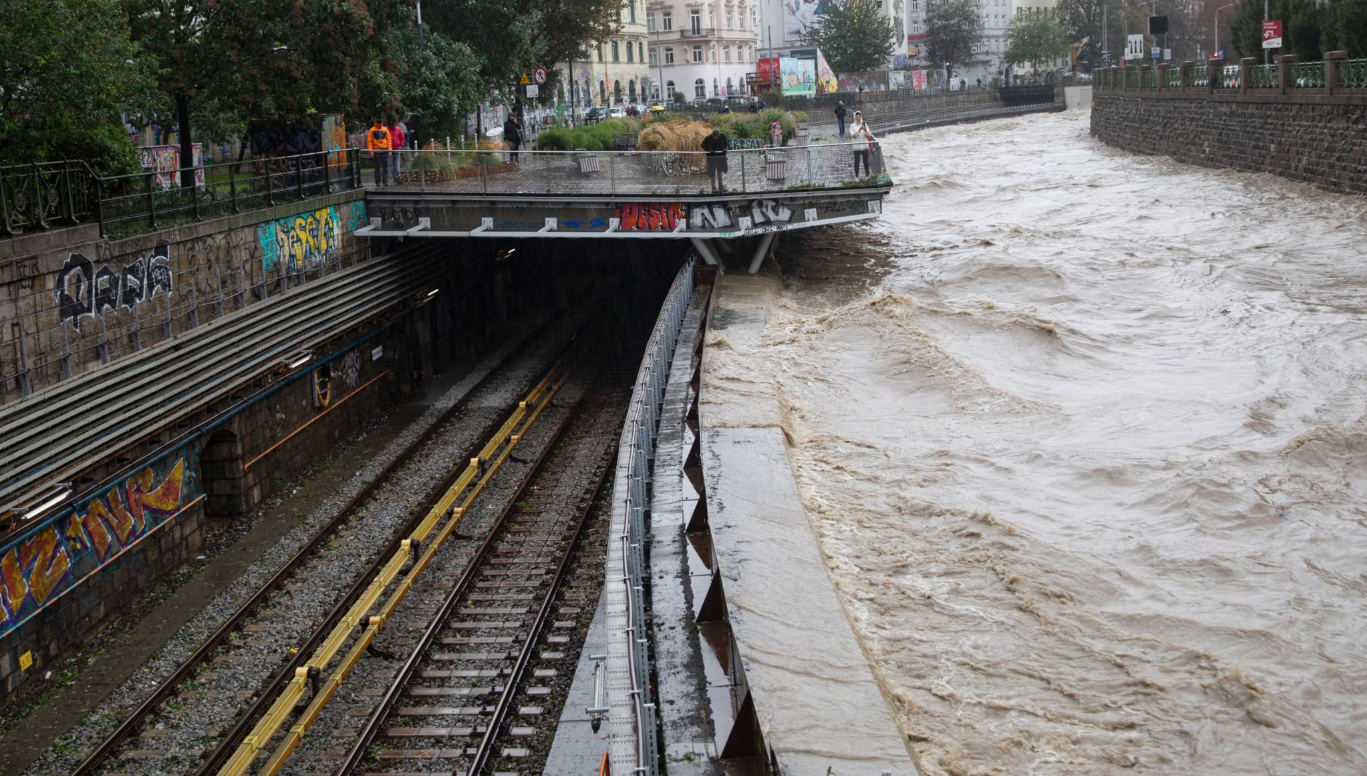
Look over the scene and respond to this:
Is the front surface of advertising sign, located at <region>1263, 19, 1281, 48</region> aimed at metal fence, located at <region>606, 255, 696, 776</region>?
yes
